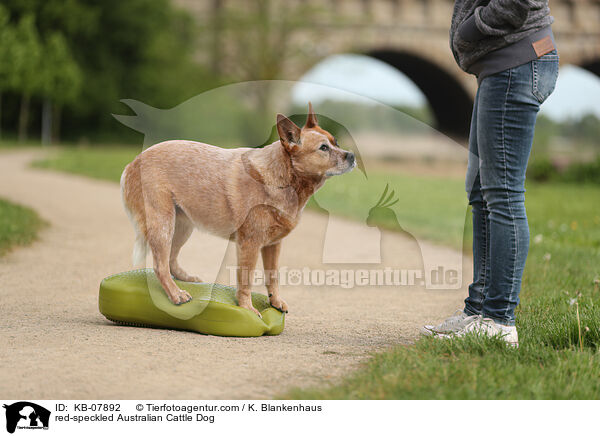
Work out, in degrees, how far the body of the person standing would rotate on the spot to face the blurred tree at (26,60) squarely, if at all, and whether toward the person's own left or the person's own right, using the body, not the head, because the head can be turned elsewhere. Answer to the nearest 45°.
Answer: approximately 45° to the person's own right

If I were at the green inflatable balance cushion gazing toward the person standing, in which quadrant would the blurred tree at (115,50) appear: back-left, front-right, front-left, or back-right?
back-left

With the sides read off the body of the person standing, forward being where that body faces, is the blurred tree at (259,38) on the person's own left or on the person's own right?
on the person's own right

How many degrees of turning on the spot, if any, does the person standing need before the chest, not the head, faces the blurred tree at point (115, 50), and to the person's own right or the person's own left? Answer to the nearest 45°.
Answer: approximately 45° to the person's own right

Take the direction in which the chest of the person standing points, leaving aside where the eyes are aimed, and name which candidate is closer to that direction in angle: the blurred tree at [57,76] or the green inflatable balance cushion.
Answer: the green inflatable balance cushion

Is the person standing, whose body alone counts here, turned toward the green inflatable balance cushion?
yes

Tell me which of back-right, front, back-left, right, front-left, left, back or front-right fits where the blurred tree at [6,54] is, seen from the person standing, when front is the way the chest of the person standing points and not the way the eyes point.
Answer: front-right

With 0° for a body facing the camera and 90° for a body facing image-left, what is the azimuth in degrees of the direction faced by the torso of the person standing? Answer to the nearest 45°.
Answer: approximately 90°
